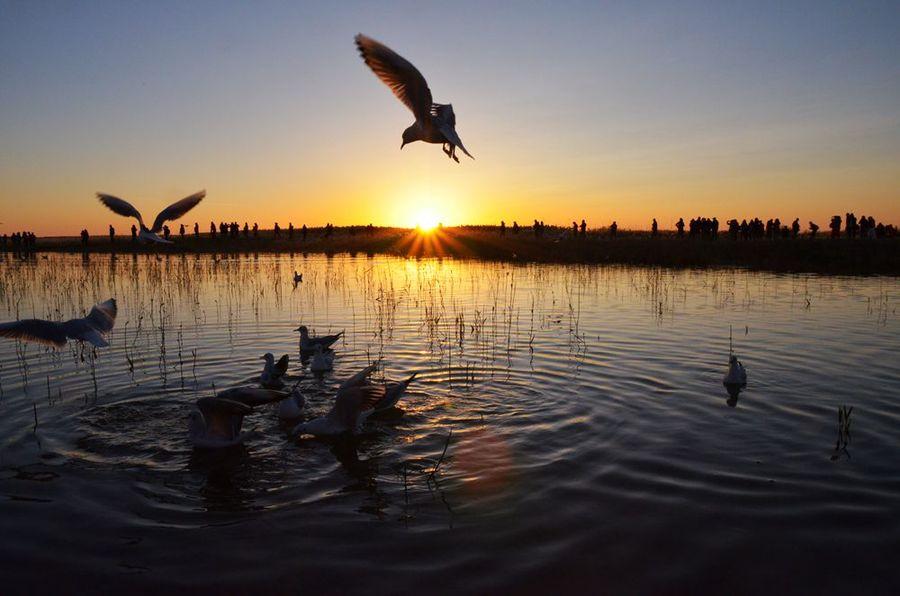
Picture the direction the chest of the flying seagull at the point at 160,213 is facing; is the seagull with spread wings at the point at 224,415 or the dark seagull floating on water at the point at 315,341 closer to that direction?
the seagull with spread wings

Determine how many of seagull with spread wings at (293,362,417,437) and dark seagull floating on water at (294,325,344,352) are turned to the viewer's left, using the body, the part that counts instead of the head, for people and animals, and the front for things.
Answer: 2

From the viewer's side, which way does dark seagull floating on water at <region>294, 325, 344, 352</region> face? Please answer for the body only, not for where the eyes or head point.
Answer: to the viewer's left

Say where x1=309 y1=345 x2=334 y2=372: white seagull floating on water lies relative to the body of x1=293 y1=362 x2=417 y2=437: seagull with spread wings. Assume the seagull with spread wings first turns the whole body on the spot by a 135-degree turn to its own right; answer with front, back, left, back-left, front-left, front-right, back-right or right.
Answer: front-left

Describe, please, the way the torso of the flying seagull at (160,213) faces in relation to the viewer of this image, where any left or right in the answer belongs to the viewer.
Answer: facing the viewer and to the left of the viewer

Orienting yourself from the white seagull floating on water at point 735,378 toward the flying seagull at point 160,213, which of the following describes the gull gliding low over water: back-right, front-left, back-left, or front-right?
front-left

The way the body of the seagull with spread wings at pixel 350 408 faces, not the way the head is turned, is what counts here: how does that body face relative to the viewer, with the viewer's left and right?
facing to the left of the viewer

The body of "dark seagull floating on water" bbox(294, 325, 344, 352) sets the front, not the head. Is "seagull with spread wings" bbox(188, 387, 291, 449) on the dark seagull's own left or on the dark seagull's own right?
on the dark seagull's own left

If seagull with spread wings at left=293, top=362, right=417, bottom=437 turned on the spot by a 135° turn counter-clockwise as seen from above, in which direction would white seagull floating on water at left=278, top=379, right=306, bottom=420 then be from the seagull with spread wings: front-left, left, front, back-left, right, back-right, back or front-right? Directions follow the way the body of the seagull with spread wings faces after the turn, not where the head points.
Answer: back
